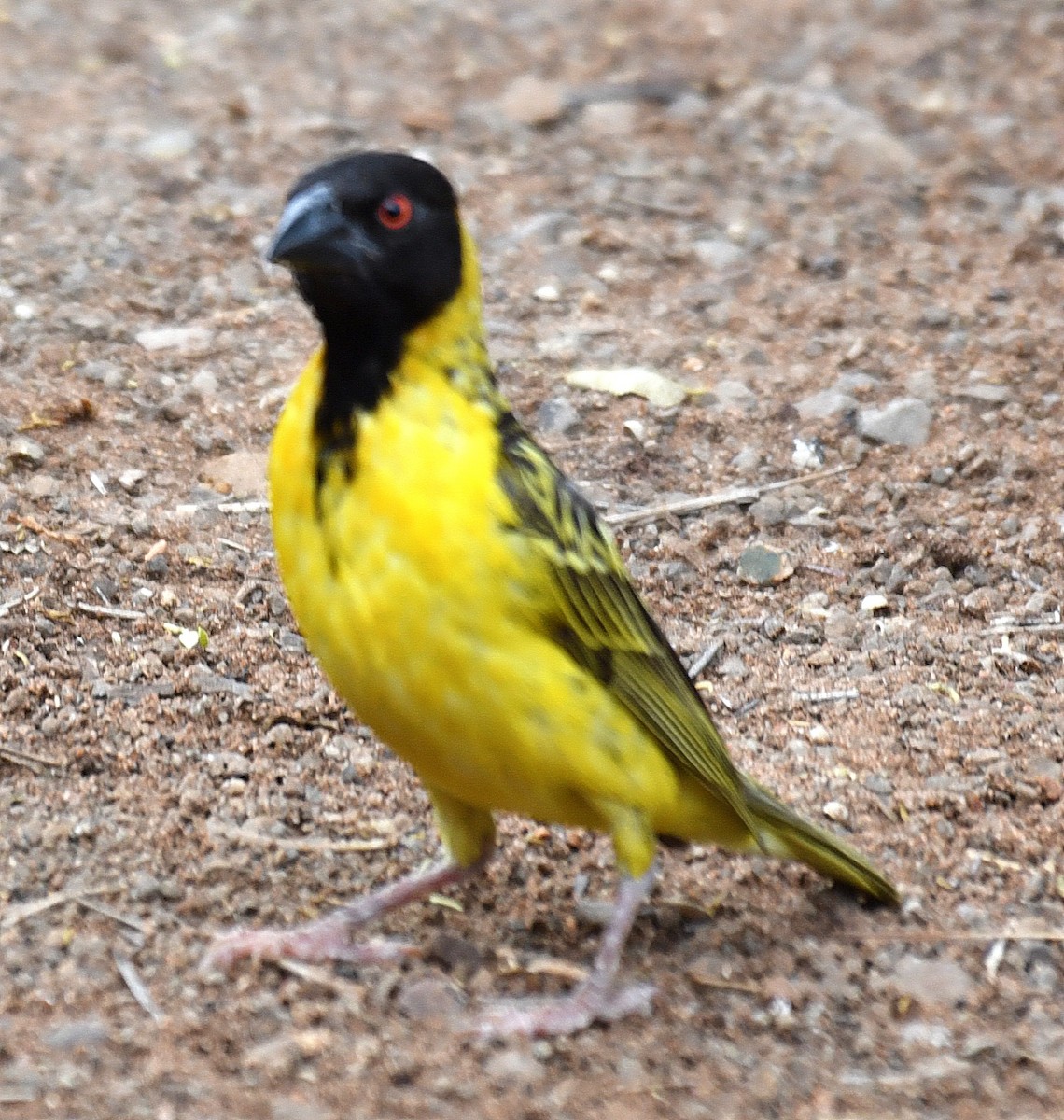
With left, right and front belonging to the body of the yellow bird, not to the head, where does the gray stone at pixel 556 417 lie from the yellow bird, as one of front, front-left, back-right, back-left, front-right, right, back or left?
back-right

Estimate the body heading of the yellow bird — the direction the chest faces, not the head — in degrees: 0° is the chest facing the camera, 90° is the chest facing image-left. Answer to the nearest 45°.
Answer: approximately 45°

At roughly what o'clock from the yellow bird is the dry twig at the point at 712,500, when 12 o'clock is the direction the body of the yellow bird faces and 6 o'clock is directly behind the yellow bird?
The dry twig is roughly at 5 o'clock from the yellow bird.

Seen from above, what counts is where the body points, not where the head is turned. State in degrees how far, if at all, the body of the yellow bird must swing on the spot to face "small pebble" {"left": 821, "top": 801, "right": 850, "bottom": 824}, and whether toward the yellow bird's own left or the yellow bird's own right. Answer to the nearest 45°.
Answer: approximately 180°
